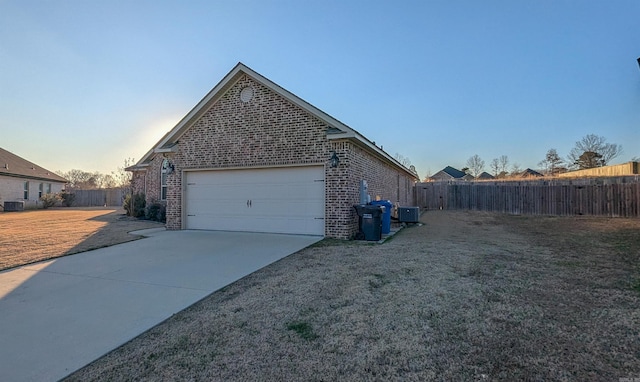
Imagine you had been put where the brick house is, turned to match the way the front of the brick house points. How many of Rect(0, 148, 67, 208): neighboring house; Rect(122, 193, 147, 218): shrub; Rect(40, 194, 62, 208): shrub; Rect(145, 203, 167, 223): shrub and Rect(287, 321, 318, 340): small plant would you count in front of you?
1

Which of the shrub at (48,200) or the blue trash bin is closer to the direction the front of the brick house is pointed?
the blue trash bin

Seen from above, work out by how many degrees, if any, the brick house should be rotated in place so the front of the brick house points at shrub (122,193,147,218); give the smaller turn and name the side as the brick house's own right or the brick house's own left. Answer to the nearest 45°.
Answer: approximately 45° to the brick house's own right

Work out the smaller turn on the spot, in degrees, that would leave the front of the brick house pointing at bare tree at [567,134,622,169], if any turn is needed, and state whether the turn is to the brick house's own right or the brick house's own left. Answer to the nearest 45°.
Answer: approximately 135° to the brick house's own left

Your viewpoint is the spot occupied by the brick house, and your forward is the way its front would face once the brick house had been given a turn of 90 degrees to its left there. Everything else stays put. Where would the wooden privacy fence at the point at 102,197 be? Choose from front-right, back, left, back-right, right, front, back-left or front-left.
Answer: back-left

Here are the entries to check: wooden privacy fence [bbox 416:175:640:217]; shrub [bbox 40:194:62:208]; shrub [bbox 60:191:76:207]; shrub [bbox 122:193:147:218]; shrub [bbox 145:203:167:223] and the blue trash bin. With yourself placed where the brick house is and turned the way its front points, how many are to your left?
2

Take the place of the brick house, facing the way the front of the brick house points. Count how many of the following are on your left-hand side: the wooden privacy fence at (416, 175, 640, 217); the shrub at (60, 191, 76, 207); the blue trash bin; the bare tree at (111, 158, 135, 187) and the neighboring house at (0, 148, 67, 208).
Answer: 2

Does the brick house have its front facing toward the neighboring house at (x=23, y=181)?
no

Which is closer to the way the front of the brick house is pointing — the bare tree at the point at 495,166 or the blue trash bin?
the blue trash bin

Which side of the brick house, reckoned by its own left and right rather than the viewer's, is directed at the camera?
front

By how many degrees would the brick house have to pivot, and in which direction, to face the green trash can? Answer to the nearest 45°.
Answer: approximately 45° to its left

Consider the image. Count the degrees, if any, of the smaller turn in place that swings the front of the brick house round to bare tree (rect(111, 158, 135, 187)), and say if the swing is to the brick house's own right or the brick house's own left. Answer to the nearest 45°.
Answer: approximately 135° to the brick house's own right

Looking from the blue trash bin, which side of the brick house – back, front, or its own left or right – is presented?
left

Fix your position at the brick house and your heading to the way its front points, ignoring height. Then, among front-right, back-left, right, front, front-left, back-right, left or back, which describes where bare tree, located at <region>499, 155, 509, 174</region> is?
back-left

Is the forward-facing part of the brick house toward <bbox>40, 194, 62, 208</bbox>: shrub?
no

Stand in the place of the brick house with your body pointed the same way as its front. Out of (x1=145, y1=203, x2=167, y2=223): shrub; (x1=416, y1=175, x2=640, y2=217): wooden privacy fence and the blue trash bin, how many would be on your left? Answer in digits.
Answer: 2

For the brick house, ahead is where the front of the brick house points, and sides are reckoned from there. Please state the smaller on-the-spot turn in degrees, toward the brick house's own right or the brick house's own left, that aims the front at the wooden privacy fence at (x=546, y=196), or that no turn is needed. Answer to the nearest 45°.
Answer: approximately 90° to the brick house's own left
